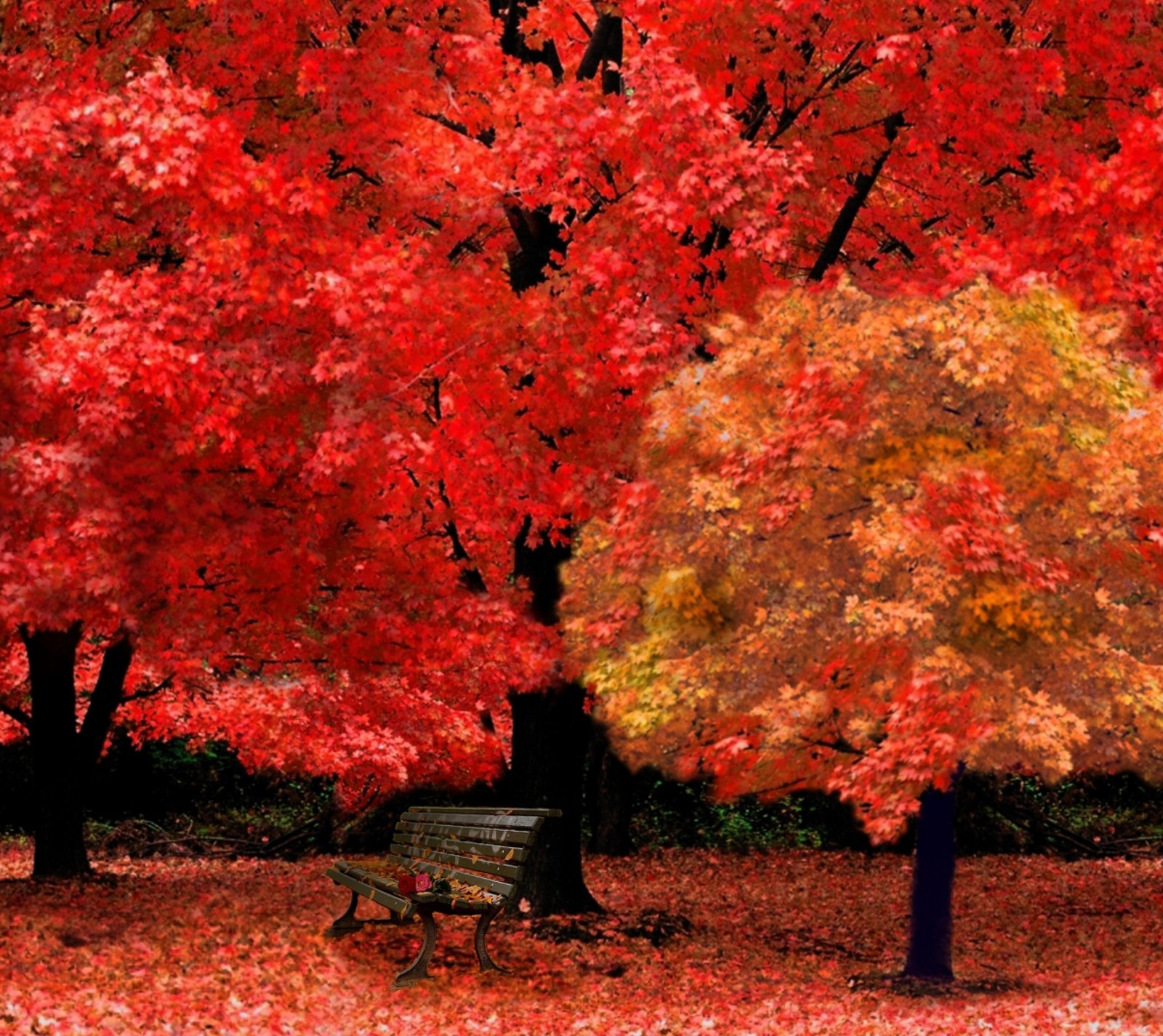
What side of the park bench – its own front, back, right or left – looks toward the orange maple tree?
left

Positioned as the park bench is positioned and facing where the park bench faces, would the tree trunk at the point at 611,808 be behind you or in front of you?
behind

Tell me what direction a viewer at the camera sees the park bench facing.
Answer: facing the viewer and to the left of the viewer
